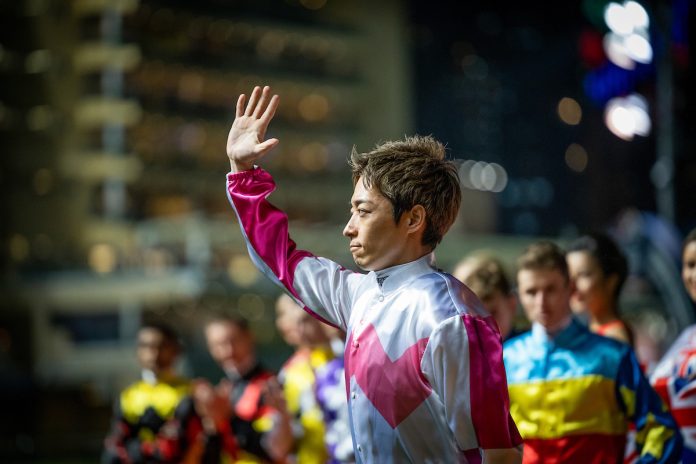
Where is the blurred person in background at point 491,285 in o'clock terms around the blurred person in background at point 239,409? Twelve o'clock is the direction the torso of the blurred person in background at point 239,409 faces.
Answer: the blurred person in background at point 491,285 is roughly at 9 o'clock from the blurred person in background at point 239,409.

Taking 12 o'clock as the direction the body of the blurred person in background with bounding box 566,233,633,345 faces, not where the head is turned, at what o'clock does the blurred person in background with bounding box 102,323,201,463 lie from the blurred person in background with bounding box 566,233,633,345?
the blurred person in background with bounding box 102,323,201,463 is roughly at 2 o'clock from the blurred person in background with bounding box 566,233,633,345.

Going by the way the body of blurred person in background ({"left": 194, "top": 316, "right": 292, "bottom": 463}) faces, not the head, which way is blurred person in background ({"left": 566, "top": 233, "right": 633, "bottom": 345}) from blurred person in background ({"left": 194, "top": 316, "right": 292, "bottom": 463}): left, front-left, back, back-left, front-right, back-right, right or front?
left

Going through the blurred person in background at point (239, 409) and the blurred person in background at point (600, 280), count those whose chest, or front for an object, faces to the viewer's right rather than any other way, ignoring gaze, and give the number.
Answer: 0

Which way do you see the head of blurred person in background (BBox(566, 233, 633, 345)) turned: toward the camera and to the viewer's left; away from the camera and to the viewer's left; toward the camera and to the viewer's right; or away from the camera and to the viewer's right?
toward the camera and to the viewer's left

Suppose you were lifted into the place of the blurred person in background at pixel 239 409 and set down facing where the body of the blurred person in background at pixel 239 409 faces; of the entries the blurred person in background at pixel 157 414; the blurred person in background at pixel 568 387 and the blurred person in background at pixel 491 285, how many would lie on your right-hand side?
1

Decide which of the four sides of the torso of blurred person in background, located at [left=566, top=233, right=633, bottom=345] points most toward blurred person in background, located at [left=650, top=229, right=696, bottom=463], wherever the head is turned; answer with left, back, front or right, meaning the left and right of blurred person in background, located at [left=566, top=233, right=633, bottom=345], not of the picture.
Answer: left

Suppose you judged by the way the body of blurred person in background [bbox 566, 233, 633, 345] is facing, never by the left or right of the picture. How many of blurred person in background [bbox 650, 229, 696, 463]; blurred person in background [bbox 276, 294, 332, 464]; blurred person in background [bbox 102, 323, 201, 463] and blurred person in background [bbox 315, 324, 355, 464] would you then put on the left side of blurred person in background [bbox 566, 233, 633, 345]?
1

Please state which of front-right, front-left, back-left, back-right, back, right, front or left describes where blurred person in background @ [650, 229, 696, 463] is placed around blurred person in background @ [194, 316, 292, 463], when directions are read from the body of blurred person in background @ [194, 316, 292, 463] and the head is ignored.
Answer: left

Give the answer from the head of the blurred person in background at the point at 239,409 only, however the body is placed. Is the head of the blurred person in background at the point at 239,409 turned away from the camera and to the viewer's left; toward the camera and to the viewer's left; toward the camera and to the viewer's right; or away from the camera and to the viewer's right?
toward the camera and to the viewer's left

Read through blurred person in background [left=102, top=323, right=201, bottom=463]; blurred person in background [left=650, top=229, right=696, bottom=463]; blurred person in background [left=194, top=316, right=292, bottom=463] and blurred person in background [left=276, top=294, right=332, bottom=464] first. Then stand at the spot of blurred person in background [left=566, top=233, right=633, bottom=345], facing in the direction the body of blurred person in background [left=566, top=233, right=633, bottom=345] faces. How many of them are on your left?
1

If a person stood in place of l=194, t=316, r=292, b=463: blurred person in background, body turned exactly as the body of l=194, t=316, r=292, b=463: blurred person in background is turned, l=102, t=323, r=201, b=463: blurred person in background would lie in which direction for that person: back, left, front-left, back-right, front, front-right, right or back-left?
right

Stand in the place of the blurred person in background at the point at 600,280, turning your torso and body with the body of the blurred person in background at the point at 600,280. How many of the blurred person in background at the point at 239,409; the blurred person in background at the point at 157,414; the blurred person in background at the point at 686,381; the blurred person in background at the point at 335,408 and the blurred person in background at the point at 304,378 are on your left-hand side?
1

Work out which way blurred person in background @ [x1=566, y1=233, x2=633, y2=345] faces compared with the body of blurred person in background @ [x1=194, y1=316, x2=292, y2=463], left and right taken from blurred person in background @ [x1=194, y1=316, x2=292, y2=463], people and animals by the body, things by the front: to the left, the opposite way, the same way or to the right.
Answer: the same way

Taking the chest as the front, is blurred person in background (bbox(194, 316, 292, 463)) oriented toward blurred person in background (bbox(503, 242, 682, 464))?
no

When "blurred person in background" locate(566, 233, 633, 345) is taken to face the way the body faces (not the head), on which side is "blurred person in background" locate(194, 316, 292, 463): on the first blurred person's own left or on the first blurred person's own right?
on the first blurred person's own right

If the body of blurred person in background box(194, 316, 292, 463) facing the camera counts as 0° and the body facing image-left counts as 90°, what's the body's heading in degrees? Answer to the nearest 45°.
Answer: approximately 45°

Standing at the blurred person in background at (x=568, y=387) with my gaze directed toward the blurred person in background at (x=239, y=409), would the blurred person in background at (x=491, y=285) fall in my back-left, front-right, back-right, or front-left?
front-right
